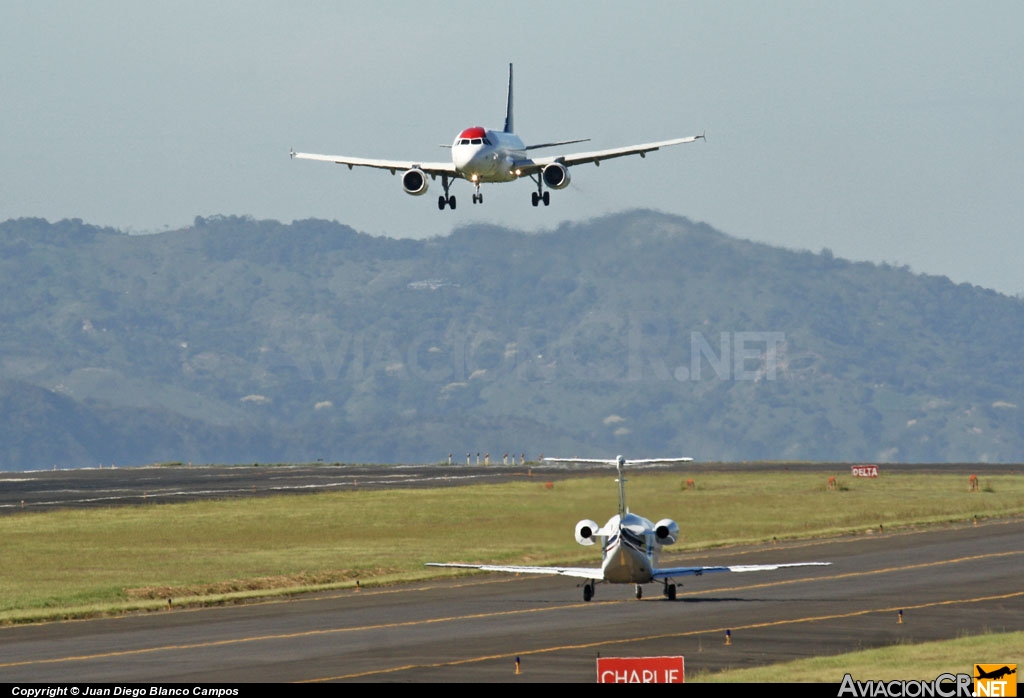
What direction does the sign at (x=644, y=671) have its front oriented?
toward the camera
